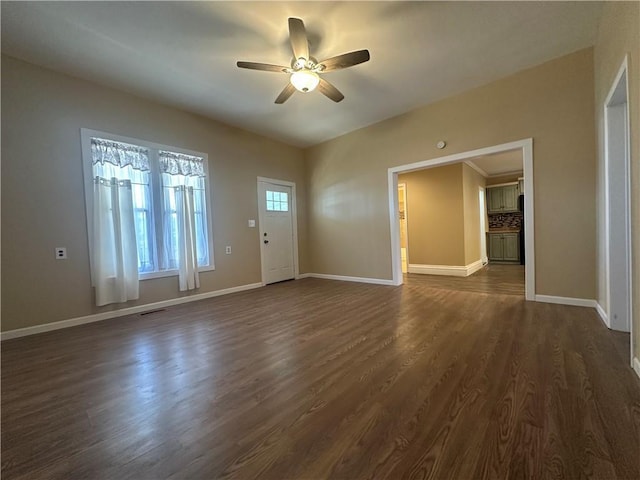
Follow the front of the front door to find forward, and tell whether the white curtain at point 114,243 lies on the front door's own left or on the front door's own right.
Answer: on the front door's own right

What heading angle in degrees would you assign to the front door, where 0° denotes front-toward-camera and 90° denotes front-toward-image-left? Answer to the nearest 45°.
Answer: approximately 315°

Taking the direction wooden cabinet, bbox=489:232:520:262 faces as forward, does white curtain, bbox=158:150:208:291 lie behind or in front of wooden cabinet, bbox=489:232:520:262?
in front

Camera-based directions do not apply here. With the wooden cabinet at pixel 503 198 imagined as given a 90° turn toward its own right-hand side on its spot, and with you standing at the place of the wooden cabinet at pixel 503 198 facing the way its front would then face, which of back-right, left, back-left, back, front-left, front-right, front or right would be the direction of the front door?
front-left

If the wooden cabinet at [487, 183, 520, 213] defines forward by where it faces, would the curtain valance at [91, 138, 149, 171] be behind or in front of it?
in front

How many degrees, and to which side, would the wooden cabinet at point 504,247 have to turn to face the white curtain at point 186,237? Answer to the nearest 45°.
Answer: approximately 45° to its right

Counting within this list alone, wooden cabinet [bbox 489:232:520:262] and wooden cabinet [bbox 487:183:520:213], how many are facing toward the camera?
2

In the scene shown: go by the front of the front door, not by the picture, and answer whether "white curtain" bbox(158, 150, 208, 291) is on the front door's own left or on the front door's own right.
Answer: on the front door's own right

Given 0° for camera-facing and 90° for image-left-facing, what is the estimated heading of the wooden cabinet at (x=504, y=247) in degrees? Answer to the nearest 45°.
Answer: approximately 0°

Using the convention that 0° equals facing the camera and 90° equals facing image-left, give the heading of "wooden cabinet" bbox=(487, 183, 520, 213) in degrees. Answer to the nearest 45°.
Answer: approximately 0°
